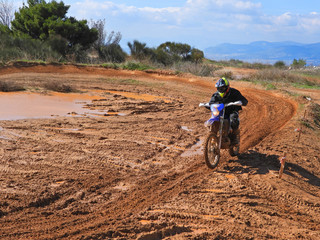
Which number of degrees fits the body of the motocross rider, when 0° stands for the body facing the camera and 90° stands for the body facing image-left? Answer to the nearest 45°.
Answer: approximately 45°

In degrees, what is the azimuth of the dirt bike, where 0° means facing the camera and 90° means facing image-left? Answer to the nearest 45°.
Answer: approximately 45°
